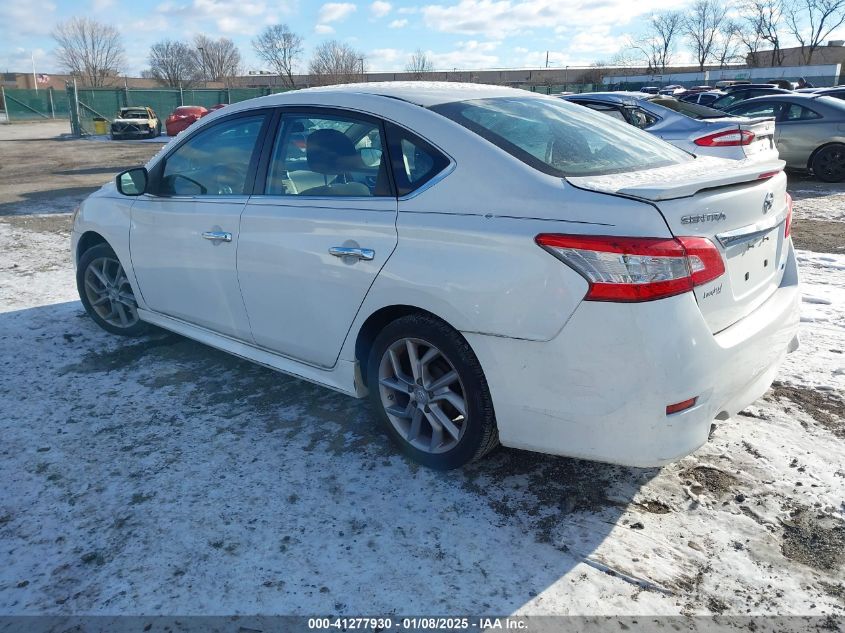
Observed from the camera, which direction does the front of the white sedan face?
facing away from the viewer and to the left of the viewer

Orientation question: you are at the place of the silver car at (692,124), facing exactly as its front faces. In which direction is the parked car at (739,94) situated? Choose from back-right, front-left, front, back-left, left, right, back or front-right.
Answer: front-right

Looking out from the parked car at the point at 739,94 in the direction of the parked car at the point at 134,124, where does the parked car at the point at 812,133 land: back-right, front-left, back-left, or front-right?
back-left

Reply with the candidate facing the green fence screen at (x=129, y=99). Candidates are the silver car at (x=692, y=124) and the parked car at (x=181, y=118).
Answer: the silver car

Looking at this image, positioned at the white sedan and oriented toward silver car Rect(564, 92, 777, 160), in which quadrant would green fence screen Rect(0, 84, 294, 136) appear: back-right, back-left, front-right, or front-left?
front-left

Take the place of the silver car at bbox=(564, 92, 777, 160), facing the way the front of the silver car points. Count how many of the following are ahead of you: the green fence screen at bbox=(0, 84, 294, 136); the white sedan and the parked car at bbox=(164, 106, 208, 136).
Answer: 2

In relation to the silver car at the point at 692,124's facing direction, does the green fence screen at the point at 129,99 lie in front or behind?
in front

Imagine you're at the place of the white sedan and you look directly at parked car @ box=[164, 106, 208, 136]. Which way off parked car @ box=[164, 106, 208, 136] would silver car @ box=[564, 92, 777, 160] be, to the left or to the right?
right

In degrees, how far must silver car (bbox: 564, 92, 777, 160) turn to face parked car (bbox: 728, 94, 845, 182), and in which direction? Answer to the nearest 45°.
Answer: approximately 90° to its right

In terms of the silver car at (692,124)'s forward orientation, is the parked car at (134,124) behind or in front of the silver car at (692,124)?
in front

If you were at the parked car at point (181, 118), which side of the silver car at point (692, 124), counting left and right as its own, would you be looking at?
front

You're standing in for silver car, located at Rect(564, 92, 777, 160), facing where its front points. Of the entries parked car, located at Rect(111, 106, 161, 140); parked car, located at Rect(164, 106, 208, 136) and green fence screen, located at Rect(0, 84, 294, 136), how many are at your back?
0
